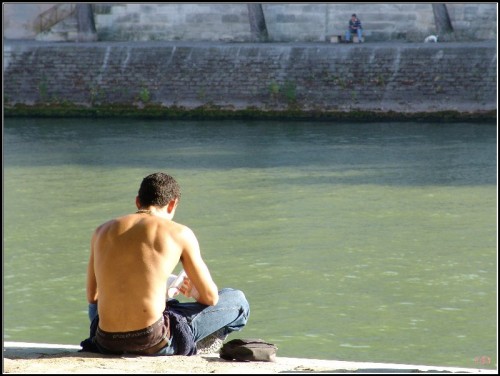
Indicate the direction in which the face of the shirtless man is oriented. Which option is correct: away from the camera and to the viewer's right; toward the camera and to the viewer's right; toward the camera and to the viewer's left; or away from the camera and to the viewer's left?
away from the camera and to the viewer's right

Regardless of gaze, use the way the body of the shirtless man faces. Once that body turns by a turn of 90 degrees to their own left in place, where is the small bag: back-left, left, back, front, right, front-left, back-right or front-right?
back-right

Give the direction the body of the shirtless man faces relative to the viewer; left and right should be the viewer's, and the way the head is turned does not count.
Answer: facing away from the viewer and to the right of the viewer
